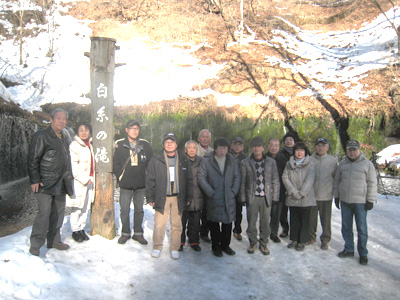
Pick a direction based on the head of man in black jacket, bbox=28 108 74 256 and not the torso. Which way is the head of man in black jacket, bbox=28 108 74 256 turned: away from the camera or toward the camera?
toward the camera

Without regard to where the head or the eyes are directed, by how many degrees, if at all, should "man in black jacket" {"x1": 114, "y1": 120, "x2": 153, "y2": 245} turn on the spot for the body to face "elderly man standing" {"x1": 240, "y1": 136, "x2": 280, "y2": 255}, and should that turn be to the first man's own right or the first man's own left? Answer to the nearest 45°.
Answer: approximately 90° to the first man's own left

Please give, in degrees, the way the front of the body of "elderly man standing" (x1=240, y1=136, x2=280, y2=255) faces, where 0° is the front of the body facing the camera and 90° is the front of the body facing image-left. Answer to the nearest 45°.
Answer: approximately 0°

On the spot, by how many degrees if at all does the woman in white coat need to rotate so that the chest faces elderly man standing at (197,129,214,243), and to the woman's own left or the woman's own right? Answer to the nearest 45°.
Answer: approximately 45° to the woman's own left

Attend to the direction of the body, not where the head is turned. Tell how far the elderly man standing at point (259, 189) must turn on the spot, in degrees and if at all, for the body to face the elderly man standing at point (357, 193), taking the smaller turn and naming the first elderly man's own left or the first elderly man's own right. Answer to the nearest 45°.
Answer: approximately 90° to the first elderly man's own left

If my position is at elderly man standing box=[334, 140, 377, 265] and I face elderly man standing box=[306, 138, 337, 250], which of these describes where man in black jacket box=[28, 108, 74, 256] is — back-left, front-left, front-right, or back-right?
front-left

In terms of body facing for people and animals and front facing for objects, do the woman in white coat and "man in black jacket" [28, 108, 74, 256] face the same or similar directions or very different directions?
same or similar directions

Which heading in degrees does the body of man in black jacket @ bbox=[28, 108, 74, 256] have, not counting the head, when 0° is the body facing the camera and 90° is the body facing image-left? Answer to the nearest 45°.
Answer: approximately 315°

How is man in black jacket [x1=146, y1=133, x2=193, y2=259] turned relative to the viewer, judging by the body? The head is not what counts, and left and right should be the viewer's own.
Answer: facing the viewer

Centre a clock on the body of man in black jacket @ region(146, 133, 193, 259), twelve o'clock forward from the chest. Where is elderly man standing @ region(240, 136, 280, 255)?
The elderly man standing is roughly at 9 o'clock from the man in black jacket.

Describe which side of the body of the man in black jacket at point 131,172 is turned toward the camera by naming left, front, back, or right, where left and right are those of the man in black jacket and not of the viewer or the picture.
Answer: front

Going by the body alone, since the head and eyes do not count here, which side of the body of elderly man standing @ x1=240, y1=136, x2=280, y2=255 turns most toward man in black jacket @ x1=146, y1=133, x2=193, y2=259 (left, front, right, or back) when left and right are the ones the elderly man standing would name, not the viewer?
right
